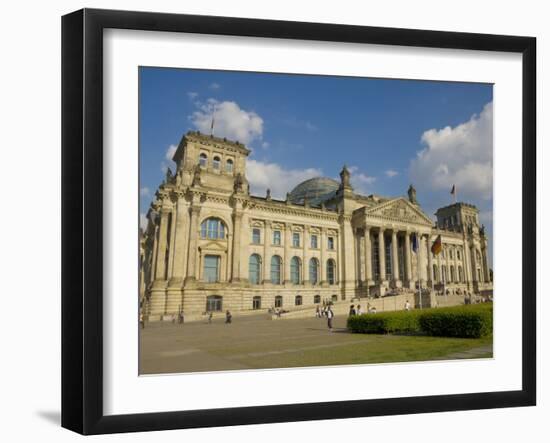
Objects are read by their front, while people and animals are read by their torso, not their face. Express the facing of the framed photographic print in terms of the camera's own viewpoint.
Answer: facing the viewer and to the right of the viewer
